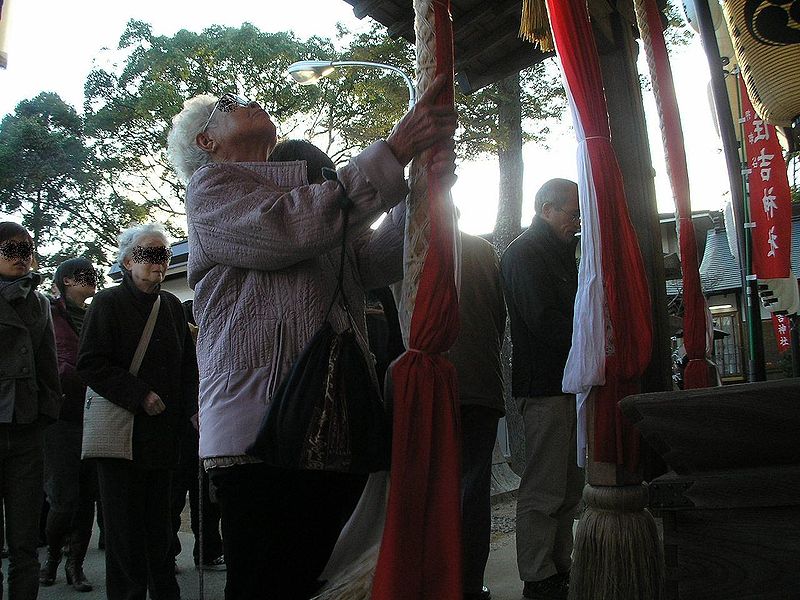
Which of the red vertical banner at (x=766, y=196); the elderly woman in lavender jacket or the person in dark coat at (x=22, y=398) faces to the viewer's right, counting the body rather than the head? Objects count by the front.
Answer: the elderly woman in lavender jacket

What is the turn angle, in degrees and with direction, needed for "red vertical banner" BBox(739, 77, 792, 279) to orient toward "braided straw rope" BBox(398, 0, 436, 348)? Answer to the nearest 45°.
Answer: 0° — it already faces it

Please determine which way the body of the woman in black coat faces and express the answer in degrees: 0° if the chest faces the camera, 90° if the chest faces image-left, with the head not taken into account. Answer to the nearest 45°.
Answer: approximately 315°

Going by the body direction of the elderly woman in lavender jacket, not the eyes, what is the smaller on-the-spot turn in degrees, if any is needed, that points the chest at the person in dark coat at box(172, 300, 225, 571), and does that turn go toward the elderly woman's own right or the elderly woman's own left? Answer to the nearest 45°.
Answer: approximately 90° to the elderly woman's own left

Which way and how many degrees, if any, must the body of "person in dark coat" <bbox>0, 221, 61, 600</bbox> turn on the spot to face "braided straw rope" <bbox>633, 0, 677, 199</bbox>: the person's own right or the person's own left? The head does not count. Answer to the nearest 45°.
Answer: approximately 90° to the person's own left

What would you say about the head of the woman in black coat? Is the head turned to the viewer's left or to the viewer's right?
to the viewer's right

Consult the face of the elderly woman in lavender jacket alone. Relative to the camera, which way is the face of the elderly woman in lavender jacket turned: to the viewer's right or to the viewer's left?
to the viewer's right
